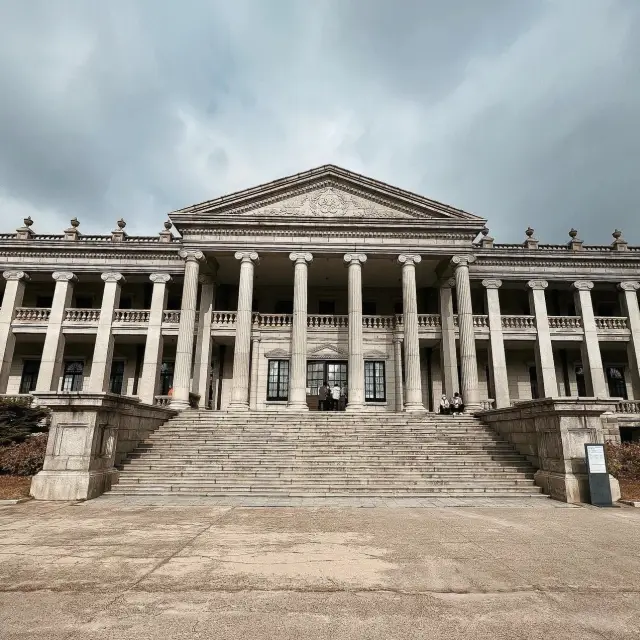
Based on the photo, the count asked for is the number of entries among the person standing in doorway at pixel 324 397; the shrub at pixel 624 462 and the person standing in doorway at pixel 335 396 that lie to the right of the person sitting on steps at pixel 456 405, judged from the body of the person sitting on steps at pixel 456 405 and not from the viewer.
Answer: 2

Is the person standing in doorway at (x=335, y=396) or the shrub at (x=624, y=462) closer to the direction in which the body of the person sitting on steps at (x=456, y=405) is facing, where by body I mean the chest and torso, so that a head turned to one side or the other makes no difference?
the shrub

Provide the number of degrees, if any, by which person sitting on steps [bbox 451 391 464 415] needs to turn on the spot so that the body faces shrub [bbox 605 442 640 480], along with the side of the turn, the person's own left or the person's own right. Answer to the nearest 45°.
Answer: approximately 45° to the person's own left

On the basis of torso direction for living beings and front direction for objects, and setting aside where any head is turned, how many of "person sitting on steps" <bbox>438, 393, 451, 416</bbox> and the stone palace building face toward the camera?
2

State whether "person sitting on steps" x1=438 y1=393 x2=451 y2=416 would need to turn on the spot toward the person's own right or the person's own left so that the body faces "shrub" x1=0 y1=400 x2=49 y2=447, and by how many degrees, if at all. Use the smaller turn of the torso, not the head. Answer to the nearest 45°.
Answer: approximately 45° to the person's own right

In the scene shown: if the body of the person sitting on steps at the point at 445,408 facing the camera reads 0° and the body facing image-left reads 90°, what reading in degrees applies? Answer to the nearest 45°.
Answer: approximately 0°

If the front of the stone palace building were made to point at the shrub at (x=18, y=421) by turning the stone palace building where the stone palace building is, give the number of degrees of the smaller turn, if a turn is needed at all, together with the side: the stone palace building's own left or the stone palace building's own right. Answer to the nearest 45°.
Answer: approximately 45° to the stone palace building's own right

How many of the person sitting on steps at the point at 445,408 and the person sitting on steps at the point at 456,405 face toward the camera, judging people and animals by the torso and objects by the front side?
2
